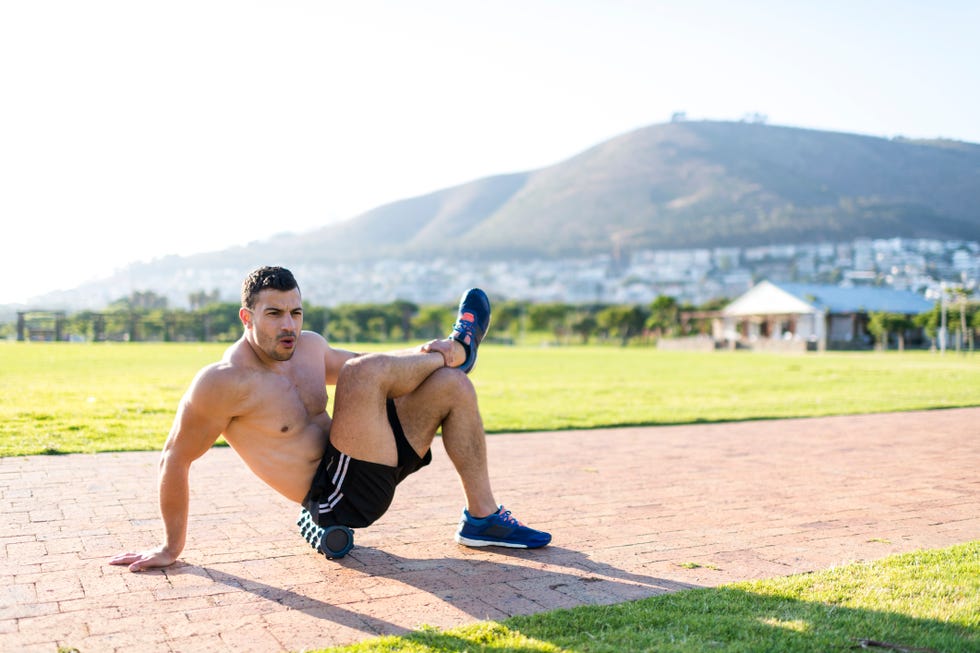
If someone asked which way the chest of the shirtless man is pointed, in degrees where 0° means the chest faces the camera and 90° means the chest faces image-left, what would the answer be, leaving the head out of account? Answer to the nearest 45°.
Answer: approximately 315°
